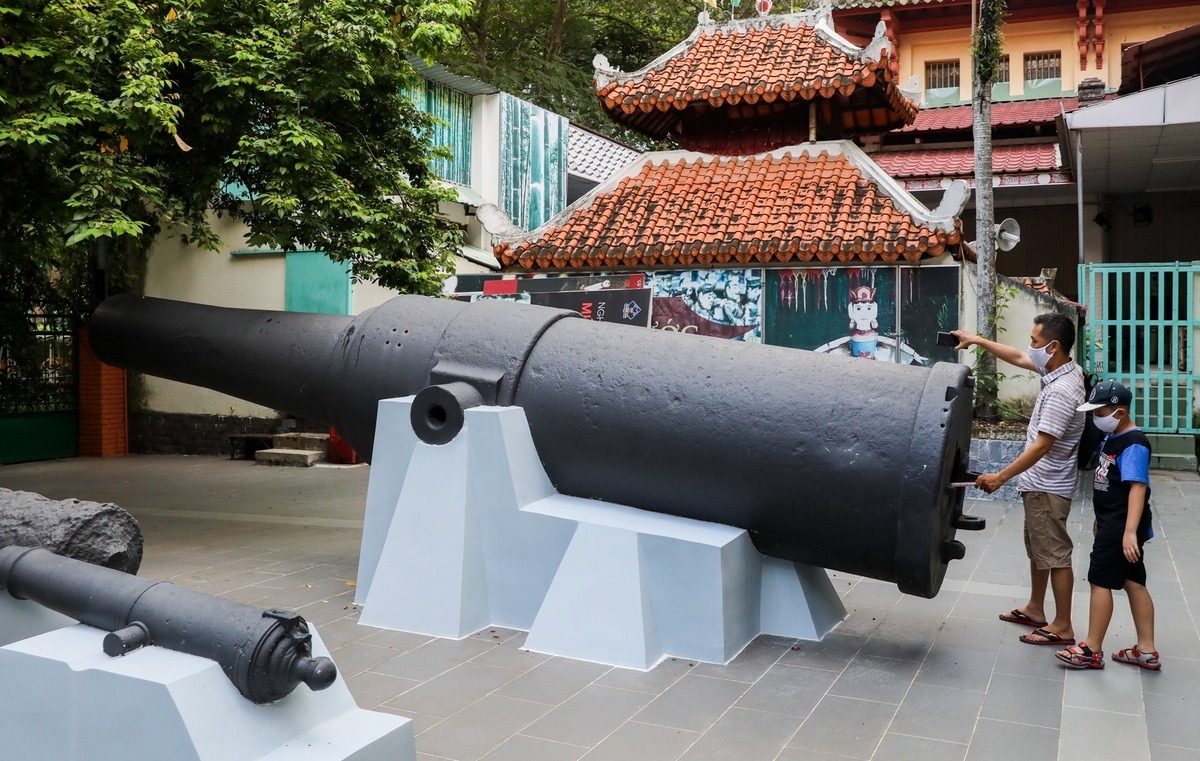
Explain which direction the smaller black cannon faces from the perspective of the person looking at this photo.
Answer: facing away from the viewer and to the left of the viewer

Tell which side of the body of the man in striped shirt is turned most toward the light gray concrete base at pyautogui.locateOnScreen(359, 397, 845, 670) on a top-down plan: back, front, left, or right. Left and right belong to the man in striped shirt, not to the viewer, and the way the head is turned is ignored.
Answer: front

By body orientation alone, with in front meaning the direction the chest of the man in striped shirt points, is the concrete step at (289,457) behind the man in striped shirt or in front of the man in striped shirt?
in front

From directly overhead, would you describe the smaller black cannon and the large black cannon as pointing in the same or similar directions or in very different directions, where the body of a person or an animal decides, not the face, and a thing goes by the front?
same or similar directions

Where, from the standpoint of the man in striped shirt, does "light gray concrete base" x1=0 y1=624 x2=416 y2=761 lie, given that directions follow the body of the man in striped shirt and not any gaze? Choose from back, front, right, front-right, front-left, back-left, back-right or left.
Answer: front-left

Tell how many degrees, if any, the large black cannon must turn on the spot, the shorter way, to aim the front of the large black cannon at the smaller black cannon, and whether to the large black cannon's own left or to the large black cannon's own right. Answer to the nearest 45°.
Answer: approximately 90° to the large black cannon's own left

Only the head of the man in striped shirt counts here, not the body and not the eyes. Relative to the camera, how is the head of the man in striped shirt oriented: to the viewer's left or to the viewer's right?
to the viewer's left

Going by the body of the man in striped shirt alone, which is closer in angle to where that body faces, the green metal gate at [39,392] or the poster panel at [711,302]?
the green metal gate

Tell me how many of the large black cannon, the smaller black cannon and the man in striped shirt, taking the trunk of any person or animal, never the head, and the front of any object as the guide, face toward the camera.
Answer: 0

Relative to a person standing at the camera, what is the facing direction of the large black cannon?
facing away from the viewer and to the left of the viewer

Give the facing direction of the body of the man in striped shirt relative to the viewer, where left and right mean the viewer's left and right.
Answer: facing to the left of the viewer

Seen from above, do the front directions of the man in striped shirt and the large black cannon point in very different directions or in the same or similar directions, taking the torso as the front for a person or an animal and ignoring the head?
same or similar directions

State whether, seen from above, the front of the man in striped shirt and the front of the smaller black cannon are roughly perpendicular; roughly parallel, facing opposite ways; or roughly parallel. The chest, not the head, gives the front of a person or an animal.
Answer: roughly parallel

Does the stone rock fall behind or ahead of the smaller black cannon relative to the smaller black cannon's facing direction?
ahead
